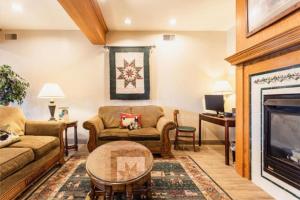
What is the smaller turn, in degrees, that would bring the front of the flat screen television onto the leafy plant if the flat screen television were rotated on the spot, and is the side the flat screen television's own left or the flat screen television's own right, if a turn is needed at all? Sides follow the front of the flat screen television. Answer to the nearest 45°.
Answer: approximately 45° to the flat screen television's own right

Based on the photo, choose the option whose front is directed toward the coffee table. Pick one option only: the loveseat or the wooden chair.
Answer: the loveseat

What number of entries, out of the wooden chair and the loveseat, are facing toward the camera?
1

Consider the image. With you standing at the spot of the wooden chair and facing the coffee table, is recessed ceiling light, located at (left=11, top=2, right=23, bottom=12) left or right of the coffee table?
right

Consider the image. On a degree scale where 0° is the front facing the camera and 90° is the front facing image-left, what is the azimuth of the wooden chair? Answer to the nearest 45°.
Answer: approximately 270°

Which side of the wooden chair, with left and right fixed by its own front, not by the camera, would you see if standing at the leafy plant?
back

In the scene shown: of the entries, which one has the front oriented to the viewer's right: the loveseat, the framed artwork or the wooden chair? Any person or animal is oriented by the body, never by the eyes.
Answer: the wooden chair

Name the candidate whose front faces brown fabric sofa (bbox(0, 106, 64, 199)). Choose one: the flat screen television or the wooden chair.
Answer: the flat screen television

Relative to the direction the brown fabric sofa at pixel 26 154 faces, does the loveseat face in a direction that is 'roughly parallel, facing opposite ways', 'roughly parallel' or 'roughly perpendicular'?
roughly perpendicular
